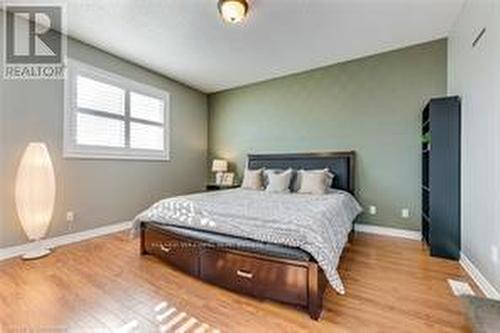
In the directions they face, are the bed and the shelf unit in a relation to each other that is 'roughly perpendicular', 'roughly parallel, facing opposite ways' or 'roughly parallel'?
roughly perpendicular

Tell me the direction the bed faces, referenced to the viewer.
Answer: facing the viewer and to the left of the viewer

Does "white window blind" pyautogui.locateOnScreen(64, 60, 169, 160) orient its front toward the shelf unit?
yes

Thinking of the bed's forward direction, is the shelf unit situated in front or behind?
behind

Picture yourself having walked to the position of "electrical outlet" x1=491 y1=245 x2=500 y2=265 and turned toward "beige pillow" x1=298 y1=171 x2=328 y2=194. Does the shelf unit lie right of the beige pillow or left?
right

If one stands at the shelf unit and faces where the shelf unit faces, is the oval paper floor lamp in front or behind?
in front

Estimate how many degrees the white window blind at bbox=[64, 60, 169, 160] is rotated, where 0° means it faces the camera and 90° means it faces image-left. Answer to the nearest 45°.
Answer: approximately 315°

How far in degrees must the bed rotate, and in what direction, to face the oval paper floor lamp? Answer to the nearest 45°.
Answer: approximately 45° to its right

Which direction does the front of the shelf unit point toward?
to the viewer's left

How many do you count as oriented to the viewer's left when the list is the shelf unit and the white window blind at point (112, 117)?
1

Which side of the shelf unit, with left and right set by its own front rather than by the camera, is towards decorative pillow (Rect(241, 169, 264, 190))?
front

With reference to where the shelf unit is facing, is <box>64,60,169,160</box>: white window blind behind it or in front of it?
in front

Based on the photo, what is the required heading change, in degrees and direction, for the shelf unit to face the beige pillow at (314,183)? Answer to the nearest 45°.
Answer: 0° — it already faces it

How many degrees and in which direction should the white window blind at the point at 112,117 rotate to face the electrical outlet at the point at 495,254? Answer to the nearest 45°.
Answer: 0° — it already faces it
